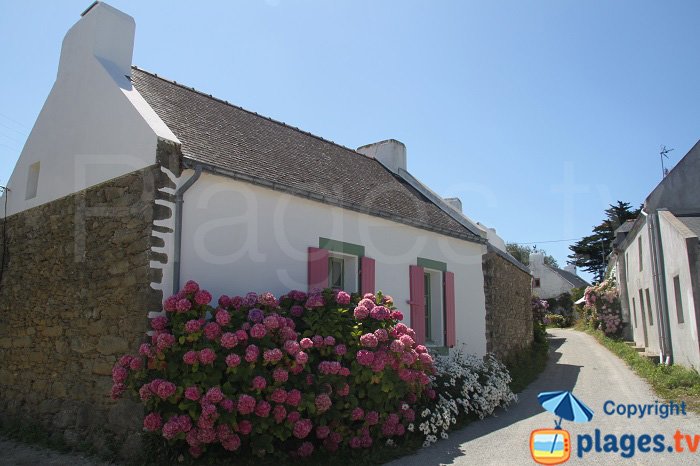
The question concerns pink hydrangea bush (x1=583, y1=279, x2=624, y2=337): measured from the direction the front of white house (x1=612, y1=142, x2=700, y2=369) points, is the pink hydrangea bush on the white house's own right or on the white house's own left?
on the white house's own right

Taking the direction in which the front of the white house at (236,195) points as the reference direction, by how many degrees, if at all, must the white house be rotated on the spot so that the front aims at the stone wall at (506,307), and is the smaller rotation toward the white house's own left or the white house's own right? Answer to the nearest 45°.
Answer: approximately 90° to the white house's own left

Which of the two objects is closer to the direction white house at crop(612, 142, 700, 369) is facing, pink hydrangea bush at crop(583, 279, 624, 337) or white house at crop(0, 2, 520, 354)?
the white house

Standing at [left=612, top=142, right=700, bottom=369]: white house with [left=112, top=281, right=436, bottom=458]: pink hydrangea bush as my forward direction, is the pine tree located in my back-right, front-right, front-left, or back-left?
back-right

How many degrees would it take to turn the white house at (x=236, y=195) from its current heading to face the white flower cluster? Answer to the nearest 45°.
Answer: approximately 45° to its left

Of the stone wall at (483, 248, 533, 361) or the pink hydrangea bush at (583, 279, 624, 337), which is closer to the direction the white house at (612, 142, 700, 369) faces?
the stone wall

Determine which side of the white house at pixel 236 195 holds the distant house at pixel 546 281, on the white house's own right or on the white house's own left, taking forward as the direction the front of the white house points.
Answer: on the white house's own left

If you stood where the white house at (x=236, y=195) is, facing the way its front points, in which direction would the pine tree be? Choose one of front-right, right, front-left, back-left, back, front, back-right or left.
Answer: left

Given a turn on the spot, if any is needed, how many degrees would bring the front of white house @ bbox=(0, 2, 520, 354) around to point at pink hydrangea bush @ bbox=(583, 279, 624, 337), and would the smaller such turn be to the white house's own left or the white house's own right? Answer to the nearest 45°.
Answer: approximately 90° to the white house's own left

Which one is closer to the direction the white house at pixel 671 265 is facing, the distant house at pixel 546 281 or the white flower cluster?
the white flower cluster

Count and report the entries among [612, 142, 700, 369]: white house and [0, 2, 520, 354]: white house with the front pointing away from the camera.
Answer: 0

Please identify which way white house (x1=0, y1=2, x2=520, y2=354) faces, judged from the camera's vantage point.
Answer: facing the viewer and to the right of the viewer

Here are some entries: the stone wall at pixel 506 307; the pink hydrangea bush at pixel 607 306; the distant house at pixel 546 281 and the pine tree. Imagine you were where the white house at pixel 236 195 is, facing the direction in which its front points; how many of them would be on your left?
4
